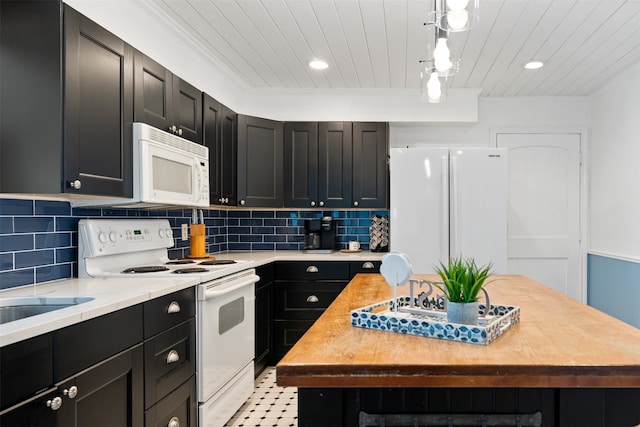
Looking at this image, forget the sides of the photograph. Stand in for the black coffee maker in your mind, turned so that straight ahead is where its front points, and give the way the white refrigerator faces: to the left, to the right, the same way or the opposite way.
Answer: the same way

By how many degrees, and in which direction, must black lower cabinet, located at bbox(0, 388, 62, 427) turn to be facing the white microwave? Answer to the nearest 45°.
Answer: approximately 90° to its left

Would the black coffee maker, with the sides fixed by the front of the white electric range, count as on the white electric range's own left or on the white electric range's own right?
on the white electric range's own left

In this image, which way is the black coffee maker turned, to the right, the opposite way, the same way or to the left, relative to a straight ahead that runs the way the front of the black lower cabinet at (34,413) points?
to the right

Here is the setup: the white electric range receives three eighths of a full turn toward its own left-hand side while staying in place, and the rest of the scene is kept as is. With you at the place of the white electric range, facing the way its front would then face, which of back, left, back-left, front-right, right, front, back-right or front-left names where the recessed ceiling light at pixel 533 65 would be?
right

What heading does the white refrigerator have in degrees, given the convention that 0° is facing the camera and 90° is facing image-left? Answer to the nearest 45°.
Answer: approximately 0°

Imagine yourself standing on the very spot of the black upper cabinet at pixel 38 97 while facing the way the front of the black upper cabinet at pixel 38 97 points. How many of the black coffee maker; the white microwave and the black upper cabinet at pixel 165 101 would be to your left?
3

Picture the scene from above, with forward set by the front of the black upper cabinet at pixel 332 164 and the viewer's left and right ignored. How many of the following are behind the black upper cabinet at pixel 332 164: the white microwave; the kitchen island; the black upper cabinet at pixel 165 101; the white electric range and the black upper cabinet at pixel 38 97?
0

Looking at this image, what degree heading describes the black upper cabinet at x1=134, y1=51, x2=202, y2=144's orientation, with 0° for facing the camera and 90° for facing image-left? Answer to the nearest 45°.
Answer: approximately 315°

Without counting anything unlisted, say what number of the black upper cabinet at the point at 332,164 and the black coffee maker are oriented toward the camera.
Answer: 2

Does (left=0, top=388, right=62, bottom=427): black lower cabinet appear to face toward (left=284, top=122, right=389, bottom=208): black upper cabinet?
no

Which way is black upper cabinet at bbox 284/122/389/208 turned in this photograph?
toward the camera

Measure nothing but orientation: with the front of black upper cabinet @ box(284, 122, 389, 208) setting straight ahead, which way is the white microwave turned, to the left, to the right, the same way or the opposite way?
to the left

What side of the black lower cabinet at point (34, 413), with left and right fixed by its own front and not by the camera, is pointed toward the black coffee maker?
left

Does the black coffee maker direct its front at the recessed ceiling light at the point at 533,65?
no

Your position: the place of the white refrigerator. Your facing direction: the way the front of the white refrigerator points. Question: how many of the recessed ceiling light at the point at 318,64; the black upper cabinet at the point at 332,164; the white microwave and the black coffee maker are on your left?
0

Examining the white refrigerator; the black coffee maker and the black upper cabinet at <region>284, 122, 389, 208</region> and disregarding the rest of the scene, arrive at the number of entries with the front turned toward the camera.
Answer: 3

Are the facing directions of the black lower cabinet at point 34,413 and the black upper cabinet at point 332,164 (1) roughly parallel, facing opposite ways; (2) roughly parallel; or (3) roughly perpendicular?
roughly perpendicular

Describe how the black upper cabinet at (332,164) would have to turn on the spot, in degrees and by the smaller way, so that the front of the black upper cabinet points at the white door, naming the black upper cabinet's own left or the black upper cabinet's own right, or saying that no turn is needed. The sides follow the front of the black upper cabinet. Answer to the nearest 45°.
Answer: approximately 90° to the black upper cabinet's own left
